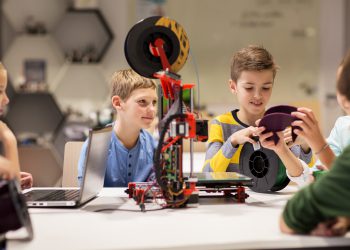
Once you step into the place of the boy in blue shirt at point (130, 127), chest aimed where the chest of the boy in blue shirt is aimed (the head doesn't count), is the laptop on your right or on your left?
on your right

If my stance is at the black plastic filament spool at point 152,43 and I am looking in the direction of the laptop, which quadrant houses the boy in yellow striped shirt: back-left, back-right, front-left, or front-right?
back-right

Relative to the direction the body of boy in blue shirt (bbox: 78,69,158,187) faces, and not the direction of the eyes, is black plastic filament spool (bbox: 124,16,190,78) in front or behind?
in front

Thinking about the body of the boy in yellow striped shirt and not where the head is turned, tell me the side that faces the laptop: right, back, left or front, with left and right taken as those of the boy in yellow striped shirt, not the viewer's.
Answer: right

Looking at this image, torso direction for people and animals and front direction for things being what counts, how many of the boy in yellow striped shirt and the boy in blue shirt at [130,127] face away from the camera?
0

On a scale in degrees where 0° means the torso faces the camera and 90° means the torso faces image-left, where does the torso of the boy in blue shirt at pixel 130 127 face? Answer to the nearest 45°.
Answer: approximately 315°

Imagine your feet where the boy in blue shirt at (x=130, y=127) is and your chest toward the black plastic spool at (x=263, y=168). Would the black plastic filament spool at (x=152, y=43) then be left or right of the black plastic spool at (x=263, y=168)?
right
